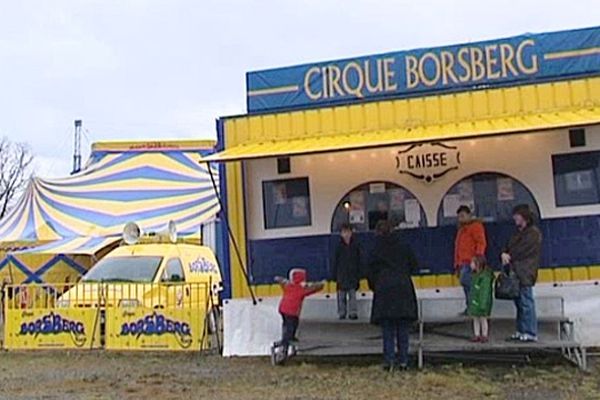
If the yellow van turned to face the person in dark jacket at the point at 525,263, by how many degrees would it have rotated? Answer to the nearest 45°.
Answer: approximately 90° to its left

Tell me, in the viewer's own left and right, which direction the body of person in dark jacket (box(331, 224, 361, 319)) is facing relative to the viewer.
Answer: facing the viewer

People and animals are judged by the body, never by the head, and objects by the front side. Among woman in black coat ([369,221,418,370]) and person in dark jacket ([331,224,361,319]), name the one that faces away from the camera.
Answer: the woman in black coat

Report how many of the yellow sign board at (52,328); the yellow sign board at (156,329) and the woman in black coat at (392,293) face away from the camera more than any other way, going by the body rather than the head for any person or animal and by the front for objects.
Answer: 1

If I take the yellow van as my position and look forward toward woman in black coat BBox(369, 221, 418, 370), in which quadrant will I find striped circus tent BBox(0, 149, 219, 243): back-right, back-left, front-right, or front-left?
back-left

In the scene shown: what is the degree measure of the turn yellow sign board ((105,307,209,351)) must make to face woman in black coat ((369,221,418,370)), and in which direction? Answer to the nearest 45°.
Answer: approximately 45° to its left

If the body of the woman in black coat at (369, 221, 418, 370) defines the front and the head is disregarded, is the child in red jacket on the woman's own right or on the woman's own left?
on the woman's own left

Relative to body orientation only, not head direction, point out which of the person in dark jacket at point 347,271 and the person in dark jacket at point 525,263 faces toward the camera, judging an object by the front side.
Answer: the person in dark jacket at point 347,271

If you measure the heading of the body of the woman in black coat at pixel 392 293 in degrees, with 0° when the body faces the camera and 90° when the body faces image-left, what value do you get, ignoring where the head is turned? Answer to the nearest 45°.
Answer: approximately 180°

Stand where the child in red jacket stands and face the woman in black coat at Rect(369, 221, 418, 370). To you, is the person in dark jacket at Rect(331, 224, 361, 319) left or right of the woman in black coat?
left

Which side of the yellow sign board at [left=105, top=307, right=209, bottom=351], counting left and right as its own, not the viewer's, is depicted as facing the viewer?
front

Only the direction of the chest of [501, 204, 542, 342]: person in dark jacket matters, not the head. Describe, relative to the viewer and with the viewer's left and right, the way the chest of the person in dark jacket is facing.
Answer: facing to the left of the viewer
